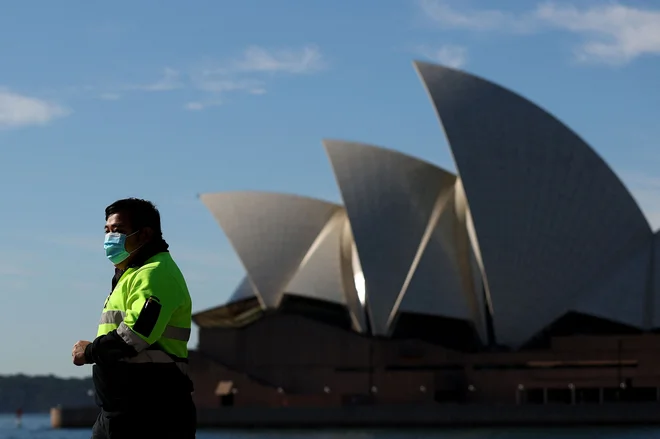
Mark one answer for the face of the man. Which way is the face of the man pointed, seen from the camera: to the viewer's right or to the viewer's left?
to the viewer's left

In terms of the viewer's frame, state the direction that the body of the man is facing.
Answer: to the viewer's left
